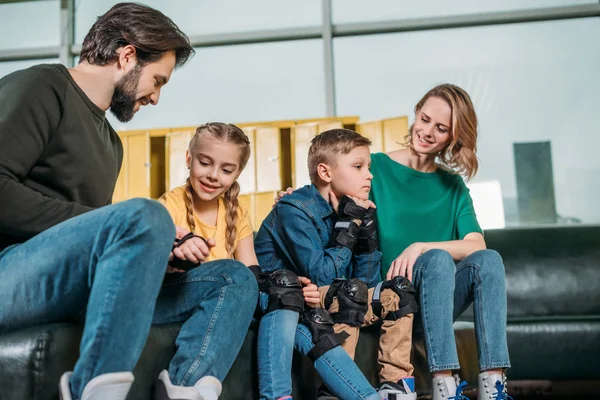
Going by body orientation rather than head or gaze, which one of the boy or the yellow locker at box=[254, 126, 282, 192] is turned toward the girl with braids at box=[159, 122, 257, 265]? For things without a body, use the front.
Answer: the yellow locker

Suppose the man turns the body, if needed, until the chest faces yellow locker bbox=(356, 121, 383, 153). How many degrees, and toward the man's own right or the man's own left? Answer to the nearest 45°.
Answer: approximately 45° to the man's own left

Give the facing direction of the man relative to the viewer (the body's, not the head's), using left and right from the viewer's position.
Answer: facing to the right of the viewer

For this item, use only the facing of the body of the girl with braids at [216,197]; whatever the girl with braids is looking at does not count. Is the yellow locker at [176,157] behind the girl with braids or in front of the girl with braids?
behind

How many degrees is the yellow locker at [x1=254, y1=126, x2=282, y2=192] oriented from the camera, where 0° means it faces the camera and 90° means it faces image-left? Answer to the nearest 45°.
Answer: approximately 0°

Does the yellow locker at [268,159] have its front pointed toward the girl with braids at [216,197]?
yes

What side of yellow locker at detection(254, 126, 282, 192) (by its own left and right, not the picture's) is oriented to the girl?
front

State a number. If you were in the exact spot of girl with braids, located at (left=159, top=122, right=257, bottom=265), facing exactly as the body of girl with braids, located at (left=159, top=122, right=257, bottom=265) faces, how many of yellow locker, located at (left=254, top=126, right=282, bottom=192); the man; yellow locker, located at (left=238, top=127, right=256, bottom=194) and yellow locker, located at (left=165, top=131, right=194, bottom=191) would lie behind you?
3
